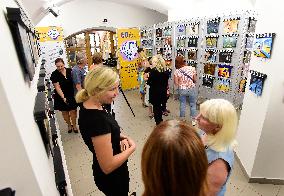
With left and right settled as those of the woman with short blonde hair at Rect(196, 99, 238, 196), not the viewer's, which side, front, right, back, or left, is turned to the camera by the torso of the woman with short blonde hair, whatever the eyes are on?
left

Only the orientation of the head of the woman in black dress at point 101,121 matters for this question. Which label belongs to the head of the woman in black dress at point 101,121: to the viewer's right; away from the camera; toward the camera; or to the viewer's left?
to the viewer's right

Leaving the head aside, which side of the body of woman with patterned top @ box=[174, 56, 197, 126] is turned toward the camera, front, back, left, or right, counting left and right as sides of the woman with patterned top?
back

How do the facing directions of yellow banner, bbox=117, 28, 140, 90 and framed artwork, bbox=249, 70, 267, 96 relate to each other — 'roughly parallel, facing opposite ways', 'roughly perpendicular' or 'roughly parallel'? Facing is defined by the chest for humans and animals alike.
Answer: roughly perpendicular

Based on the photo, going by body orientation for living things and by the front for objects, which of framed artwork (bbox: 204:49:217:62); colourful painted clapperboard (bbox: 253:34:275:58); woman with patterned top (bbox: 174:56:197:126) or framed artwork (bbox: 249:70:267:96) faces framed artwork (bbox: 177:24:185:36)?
the woman with patterned top

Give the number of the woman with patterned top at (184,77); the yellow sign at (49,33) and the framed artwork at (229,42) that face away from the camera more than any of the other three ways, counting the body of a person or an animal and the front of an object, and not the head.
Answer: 1

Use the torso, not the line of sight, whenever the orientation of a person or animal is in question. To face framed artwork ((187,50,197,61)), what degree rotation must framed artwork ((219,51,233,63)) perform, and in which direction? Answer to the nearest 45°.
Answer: approximately 135° to its right

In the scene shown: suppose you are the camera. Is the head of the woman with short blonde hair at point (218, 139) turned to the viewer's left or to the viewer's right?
to the viewer's left

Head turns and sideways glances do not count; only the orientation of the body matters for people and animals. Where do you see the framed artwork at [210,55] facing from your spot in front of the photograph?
facing the viewer

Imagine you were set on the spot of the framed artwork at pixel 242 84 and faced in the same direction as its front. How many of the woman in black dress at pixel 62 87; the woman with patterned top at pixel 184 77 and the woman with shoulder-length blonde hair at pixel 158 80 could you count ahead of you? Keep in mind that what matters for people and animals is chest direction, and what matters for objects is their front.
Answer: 3

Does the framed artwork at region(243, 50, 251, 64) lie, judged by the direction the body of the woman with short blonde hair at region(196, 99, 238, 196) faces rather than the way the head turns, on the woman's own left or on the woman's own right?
on the woman's own right

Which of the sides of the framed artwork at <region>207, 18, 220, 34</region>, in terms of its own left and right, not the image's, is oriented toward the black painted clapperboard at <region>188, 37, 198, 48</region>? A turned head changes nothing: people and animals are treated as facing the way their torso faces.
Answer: right
